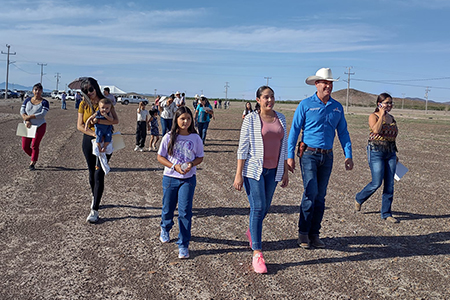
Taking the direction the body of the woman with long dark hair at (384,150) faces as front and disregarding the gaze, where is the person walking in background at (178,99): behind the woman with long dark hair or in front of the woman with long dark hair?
behind

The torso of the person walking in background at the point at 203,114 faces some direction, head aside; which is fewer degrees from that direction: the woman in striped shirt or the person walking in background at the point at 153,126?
the woman in striped shirt

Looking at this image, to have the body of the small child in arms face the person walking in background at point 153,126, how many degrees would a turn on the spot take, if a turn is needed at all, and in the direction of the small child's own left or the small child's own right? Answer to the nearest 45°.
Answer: approximately 180°

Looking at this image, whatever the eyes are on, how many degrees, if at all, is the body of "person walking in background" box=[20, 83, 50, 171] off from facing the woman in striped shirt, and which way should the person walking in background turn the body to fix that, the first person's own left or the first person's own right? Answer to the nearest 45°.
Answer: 0° — they already face them

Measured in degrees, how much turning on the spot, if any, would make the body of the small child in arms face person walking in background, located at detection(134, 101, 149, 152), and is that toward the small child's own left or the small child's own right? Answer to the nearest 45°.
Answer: approximately 180°
